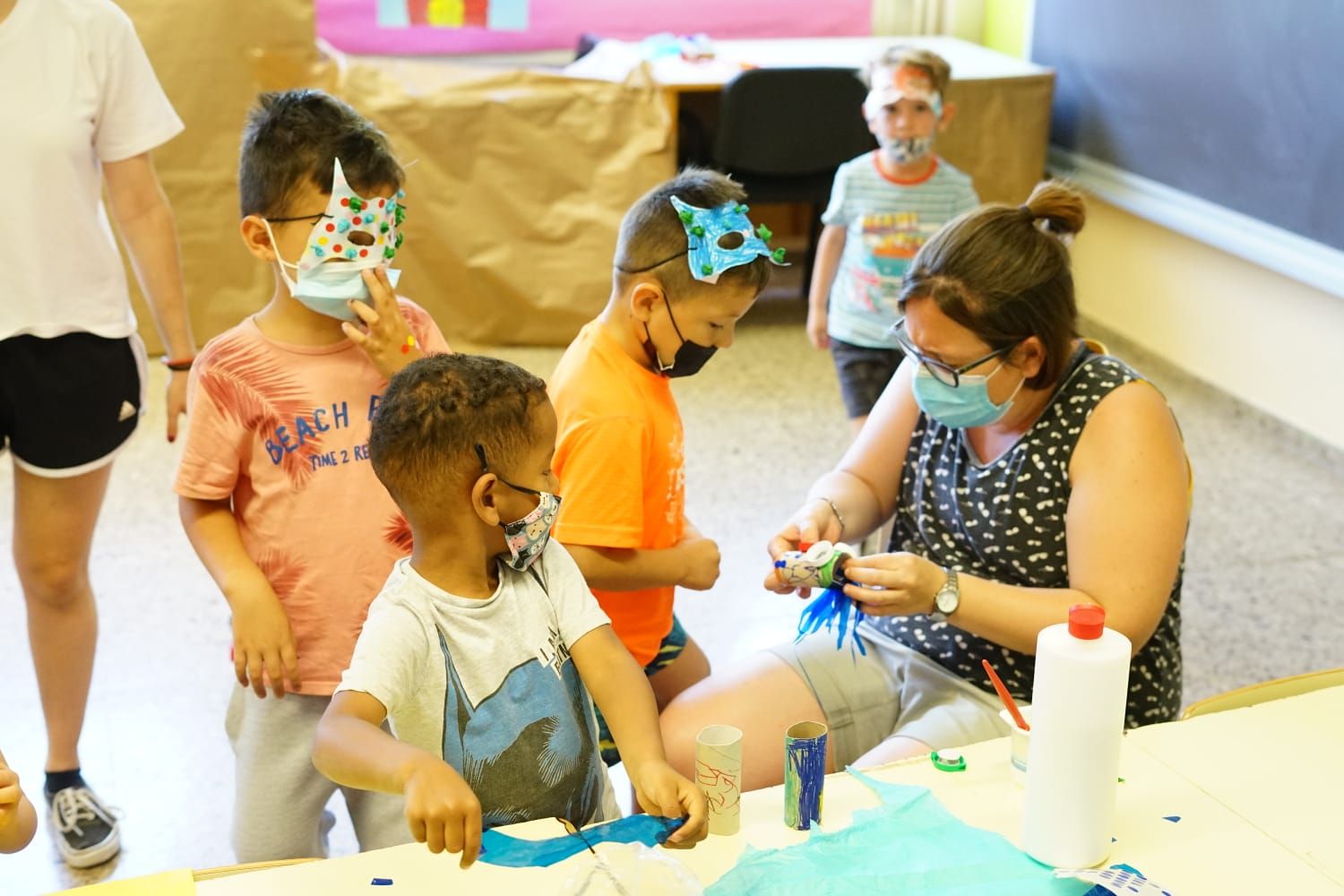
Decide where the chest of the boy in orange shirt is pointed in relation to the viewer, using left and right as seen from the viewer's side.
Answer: facing to the right of the viewer

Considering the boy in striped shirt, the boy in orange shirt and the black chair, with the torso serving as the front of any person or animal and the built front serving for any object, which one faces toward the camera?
the boy in striped shirt

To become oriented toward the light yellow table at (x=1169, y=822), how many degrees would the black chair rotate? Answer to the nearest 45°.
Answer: approximately 180°

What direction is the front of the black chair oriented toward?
away from the camera

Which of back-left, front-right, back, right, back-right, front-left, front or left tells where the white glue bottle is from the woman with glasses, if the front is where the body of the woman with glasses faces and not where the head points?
front-left

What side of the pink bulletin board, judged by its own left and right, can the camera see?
front

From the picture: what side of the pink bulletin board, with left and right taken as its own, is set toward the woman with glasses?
front

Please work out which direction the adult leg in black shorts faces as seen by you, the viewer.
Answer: facing the viewer

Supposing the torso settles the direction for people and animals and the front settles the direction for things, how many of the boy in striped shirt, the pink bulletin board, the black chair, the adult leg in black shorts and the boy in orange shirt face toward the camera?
3

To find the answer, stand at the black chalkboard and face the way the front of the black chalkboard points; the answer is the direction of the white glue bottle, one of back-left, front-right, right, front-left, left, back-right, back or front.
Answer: front-left

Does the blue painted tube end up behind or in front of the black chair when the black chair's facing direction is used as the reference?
behind

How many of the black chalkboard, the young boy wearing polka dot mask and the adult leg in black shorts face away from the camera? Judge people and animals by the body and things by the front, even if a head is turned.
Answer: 0

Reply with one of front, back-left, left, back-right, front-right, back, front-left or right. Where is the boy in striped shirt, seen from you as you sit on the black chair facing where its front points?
back

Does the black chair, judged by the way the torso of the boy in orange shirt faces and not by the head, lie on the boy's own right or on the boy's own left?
on the boy's own left

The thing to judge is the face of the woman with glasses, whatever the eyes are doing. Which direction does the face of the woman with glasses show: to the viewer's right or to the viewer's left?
to the viewer's left

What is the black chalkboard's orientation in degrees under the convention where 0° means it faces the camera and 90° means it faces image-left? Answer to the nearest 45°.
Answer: approximately 45°
